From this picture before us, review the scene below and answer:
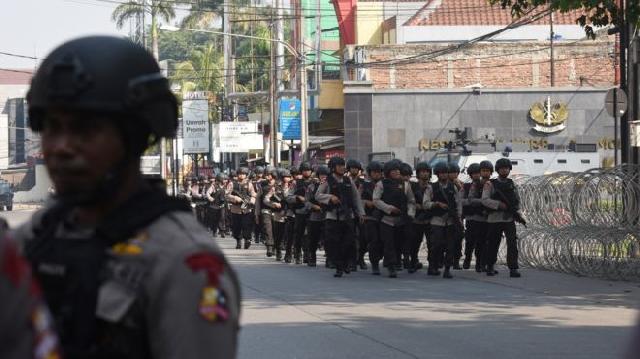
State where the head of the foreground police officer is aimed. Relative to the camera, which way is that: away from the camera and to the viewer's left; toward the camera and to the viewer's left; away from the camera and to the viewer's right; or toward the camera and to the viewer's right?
toward the camera and to the viewer's left

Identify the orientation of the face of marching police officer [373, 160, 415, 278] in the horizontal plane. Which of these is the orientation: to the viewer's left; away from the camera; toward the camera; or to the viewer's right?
toward the camera

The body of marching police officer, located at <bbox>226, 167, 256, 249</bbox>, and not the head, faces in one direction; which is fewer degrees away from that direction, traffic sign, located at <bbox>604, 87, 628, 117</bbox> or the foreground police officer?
the foreground police officer

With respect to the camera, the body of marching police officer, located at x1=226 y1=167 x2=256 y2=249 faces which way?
toward the camera

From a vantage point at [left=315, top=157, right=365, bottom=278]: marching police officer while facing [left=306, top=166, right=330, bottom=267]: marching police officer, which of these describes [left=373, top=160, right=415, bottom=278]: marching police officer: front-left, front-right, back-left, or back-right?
back-right

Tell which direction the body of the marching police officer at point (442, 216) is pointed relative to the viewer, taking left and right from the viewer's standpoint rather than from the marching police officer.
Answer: facing the viewer

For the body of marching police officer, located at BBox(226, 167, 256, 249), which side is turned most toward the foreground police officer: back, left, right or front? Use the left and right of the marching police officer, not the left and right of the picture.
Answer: front

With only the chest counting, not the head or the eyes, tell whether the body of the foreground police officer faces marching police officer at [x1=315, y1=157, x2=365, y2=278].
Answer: no

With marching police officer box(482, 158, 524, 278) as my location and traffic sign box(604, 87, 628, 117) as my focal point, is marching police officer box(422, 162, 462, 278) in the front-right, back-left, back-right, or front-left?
back-left

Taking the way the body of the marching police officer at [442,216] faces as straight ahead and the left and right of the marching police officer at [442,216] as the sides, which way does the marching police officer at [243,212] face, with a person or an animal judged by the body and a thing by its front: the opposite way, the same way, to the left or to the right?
the same way
